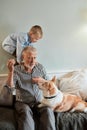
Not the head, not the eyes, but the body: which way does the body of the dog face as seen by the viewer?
to the viewer's left

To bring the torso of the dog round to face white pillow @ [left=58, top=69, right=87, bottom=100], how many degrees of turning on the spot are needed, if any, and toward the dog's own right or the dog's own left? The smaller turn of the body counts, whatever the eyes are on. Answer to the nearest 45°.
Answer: approximately 135° to the dog's own right
